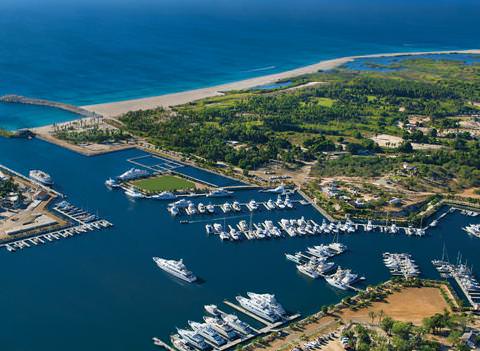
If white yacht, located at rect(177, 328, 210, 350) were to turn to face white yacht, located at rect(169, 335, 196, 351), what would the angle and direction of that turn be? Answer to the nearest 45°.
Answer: approximately 45° to its left

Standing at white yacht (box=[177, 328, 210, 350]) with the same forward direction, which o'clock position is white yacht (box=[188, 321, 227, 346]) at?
white yacht (box=[188, 321, 227, 346]) is roughly at 4 o'clock from white yacht (box=[177, 328, 210, 350]).

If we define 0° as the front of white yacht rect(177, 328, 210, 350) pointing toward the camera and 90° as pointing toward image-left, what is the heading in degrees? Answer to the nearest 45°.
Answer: approximately 135°
